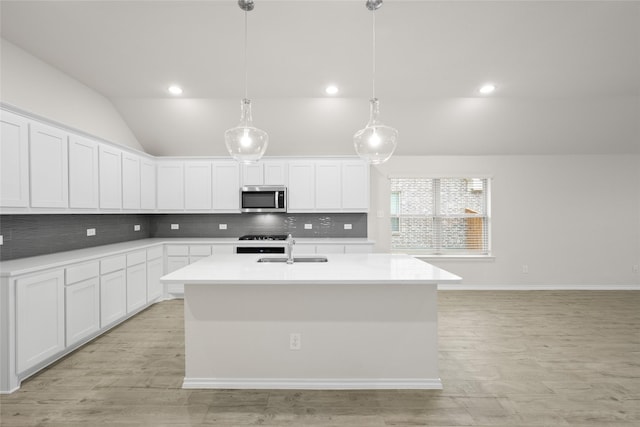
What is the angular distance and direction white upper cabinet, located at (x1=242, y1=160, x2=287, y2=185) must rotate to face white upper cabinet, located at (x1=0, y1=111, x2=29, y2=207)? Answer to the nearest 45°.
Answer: approximately 45° to its right

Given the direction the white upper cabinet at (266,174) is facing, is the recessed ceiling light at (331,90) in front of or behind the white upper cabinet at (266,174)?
in front

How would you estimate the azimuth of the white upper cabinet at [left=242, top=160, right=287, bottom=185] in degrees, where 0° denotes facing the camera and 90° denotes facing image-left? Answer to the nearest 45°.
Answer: approximately 0°

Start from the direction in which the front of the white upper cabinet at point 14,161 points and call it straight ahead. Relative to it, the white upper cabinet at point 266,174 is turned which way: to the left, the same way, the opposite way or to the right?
to the right

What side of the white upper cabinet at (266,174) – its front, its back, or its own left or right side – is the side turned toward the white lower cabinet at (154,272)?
right

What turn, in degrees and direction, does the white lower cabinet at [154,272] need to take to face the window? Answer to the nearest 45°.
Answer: approximately 45° to its left

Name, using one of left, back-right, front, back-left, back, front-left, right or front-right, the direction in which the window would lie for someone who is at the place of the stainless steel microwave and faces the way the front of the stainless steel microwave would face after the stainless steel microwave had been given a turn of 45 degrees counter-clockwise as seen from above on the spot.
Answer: front-left

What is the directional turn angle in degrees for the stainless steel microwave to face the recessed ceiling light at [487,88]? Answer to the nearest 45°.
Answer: approximately 45° to its left

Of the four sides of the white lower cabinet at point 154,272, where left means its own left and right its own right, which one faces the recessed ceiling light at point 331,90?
front

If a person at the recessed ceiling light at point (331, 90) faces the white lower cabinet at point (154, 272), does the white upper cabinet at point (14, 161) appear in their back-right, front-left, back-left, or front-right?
front-left

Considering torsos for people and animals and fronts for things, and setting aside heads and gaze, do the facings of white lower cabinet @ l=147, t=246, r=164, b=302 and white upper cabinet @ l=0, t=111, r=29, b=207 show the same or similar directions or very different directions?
same or similar directions

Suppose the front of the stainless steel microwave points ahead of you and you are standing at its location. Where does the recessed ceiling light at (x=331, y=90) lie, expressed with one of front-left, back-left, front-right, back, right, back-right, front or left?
front-left

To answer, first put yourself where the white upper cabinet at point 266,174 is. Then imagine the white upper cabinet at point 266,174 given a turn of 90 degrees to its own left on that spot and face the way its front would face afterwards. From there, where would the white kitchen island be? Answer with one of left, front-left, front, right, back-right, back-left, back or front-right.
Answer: right

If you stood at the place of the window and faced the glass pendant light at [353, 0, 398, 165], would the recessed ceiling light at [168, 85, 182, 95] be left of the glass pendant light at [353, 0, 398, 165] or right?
right

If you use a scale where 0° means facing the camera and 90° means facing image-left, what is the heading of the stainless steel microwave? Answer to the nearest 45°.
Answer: approximately 0°

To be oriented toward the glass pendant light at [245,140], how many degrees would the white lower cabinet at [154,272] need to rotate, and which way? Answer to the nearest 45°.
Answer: approximately 45° to its right

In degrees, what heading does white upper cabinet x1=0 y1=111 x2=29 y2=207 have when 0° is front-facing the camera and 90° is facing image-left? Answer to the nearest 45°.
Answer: approximately 315°

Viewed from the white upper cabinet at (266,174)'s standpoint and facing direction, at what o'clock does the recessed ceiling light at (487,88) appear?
The recessed ceiling light is roughly at 10 o'clock from the white upper cabinet.
